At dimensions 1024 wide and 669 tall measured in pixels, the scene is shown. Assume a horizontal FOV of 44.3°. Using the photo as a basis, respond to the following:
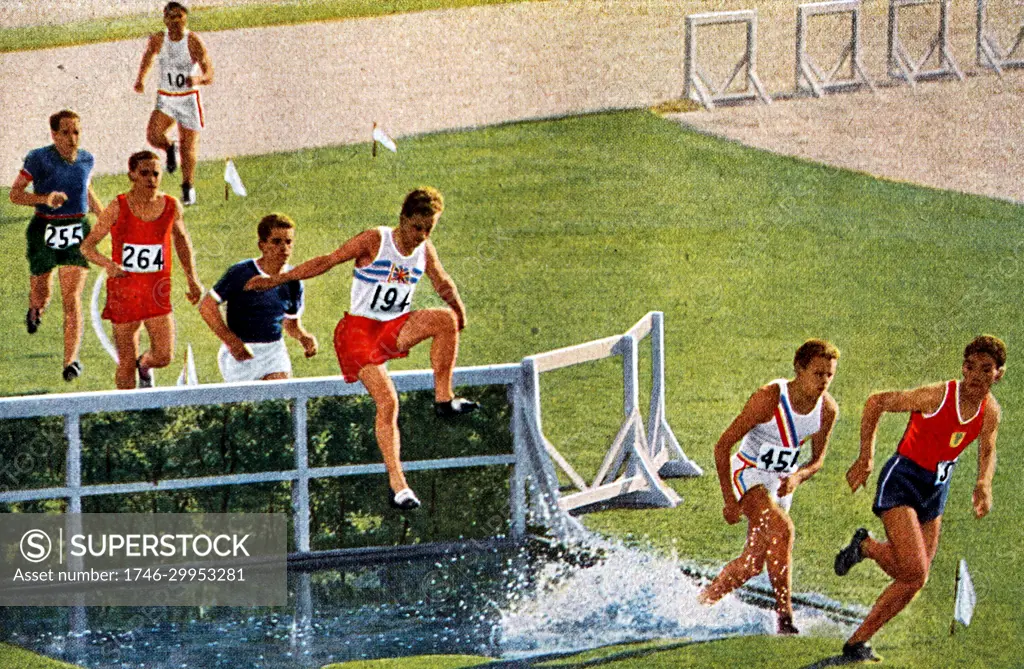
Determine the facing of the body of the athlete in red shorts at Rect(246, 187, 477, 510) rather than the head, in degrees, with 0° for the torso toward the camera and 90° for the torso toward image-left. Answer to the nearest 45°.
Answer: approximately 315°

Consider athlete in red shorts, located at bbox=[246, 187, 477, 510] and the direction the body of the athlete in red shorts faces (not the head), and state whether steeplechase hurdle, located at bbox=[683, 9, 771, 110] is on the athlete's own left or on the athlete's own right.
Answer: on the athlete's own left

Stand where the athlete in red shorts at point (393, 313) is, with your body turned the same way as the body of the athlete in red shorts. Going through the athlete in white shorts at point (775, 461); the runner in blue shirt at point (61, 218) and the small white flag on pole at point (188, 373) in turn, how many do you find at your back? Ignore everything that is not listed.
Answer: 2

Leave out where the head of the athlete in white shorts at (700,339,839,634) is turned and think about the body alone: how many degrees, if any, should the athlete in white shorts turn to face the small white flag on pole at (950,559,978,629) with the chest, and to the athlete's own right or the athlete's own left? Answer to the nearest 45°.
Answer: approximately 45° to the athlete's own left

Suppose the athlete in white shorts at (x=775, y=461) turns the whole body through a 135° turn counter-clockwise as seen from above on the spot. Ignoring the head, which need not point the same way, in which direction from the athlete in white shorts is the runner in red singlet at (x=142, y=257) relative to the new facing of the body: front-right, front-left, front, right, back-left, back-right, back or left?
left

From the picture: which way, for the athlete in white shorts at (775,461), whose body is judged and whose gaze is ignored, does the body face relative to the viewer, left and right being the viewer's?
facing the viewer and to the right of the viewer

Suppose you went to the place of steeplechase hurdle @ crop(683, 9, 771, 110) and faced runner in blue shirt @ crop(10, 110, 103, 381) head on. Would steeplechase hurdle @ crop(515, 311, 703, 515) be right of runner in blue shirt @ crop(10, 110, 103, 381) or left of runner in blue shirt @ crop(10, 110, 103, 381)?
left

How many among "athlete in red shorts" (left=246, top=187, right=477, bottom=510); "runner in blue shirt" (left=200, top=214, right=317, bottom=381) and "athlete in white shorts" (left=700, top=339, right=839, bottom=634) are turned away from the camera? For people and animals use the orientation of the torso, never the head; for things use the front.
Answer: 0

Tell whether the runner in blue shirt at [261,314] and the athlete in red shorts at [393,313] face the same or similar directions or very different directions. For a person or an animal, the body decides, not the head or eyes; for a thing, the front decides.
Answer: same or similar directions

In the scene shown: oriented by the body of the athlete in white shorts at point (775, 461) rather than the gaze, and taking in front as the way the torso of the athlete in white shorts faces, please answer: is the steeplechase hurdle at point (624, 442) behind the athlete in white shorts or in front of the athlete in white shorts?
behind

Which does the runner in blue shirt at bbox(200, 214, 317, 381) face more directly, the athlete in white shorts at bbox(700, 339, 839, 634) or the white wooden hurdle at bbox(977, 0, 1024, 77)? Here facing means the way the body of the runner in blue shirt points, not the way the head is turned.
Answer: the athlete in white shorts

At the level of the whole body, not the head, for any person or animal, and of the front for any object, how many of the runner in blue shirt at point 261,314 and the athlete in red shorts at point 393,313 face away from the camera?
0

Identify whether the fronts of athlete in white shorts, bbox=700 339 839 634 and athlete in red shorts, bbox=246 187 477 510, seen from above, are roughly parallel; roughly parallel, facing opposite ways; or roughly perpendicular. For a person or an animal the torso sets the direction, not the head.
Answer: roughly parallel
